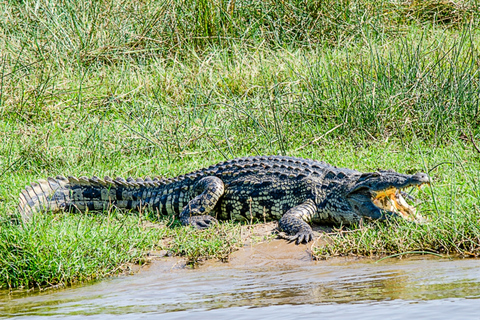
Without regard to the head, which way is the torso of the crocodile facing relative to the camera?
to the viewer's right
